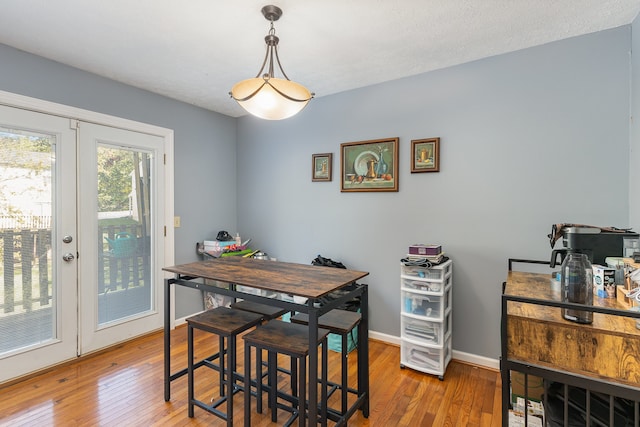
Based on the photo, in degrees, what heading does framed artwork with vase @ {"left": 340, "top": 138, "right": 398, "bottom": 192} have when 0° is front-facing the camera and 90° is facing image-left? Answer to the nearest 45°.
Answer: approximately 45°

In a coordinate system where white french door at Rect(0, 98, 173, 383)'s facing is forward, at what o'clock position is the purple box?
The purple box is roughly at 12 o'clock from the white french door.

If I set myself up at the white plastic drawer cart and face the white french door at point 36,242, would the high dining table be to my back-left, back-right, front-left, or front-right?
front-left

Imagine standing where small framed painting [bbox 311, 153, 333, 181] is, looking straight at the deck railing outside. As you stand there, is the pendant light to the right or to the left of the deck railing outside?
left

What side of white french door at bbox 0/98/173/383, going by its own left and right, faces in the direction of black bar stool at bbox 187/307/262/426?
front

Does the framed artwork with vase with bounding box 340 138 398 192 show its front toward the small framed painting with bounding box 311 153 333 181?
no

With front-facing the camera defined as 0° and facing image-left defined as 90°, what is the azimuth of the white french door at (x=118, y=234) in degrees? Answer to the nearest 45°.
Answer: approximately 315°

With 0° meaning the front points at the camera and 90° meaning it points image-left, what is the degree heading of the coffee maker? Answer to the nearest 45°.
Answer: approximately 90°

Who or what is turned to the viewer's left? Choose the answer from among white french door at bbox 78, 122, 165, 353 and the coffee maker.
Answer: the coffee maker

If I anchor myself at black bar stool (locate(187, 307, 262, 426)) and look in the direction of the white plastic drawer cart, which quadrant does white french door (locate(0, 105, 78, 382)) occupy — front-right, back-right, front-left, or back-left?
back-left

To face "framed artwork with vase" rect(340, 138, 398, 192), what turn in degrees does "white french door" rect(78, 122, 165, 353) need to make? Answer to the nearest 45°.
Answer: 0° — it already faces it

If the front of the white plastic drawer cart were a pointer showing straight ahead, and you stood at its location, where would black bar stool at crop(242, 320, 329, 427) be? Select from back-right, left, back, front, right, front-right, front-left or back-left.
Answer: front

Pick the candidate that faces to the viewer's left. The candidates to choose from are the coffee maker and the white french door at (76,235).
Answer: the coffee maker

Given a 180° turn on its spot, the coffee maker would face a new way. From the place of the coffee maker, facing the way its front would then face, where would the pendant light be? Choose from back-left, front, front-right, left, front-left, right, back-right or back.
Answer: back-right

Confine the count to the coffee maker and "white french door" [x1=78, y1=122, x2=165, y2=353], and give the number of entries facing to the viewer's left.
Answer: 1

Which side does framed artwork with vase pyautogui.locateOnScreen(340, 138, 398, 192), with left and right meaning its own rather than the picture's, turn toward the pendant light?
front

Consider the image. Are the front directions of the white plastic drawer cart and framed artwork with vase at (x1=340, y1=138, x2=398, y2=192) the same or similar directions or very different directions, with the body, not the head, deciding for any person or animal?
same or similar directions

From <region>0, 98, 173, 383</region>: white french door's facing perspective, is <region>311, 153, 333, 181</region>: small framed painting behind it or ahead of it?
ahead

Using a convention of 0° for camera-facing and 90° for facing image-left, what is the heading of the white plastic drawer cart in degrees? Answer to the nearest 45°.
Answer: approximately 45°
